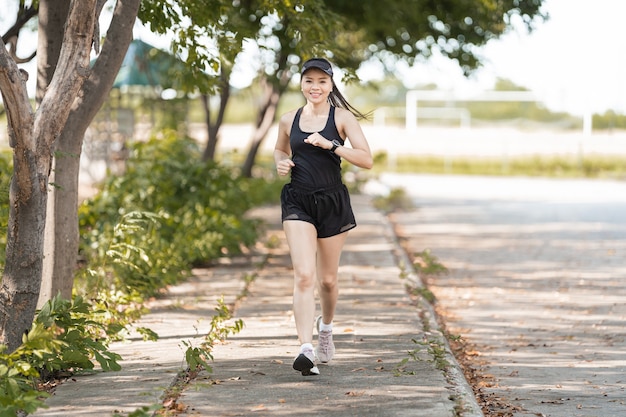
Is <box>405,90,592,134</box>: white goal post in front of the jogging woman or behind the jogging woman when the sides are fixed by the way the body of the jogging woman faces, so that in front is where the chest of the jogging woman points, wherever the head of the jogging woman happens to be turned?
behind

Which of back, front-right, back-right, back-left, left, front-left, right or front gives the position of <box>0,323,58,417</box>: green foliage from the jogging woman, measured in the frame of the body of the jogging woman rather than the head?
front-right

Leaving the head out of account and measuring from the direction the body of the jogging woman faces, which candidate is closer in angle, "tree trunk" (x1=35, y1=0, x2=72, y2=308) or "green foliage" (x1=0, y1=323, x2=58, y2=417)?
the green foliage

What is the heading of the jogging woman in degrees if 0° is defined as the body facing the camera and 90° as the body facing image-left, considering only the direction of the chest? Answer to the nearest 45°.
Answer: approximately 0°

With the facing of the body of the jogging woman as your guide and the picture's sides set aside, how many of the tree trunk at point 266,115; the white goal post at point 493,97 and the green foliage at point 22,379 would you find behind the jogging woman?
2

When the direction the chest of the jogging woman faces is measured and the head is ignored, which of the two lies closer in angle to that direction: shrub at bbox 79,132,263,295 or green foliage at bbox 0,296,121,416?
the green foliage

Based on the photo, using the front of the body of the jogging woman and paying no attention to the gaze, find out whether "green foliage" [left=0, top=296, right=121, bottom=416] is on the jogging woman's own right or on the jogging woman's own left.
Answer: on the jogging woman's own right

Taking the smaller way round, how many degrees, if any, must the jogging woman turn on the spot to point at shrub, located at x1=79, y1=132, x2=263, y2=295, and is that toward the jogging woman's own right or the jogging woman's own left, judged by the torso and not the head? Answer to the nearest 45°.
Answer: approximately 180°

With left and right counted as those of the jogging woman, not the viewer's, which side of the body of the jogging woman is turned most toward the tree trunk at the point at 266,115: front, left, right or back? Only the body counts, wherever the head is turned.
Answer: back

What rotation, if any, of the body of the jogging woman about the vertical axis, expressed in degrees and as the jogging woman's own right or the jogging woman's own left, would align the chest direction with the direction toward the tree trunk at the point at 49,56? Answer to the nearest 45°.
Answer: approximately 135° to the jogging woman's own right

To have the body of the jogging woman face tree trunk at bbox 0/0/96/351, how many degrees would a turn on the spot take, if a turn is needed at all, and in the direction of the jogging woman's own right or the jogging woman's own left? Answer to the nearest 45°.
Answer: approximately 90° to the jogging woman's own right
